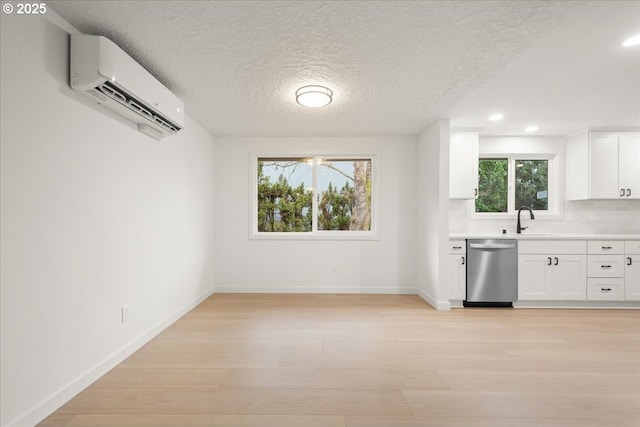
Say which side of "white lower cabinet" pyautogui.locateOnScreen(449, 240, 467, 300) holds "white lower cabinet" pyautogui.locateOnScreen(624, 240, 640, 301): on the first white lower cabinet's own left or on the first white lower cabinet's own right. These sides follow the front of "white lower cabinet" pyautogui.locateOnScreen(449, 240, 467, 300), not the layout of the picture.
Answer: on the first white lower cabinet's own left

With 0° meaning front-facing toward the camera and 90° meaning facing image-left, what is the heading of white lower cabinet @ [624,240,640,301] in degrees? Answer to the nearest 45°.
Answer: approximately 315°

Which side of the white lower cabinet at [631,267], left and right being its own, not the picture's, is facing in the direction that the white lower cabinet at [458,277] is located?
right

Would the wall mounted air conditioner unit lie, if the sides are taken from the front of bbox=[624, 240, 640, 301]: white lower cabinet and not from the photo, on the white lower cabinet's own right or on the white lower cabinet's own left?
on the white lower cabinet's own right

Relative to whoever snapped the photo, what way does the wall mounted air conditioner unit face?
facing the viewer and to the right of the viewer

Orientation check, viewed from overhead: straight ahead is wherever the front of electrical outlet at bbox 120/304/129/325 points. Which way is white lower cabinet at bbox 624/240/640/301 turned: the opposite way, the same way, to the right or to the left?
to the right

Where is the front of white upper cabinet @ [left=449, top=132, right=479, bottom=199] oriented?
toward the camera

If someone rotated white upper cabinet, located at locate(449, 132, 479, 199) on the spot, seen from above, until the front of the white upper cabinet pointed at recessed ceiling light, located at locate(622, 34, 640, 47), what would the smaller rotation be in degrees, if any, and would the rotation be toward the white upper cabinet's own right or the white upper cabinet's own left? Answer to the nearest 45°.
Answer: approximately 45° to the white upper cabinet's own left

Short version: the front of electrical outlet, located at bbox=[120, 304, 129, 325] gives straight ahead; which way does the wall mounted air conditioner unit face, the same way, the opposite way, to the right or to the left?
the same way

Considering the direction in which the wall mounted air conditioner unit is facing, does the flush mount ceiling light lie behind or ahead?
ahead

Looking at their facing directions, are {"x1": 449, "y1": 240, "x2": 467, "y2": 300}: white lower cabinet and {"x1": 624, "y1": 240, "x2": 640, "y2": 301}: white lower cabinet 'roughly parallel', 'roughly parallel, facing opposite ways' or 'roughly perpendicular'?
roughly parallel

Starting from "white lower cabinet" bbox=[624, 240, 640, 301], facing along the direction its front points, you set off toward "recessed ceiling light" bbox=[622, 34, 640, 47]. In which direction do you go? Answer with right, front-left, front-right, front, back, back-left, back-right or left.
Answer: front-right

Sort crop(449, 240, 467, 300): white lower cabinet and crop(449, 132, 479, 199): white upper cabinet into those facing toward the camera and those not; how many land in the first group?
2

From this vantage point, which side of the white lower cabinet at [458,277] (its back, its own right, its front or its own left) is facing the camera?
front

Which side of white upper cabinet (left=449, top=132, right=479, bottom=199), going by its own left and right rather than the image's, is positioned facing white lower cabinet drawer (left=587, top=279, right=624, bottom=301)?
left

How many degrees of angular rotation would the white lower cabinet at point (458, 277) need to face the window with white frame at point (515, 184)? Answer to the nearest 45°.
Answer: approximately 135° to its left
